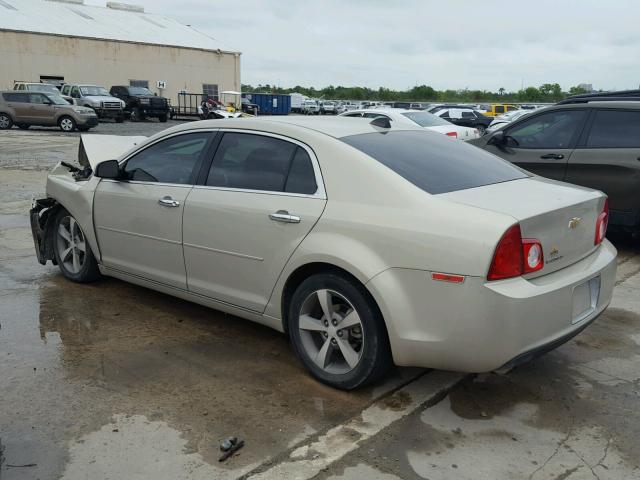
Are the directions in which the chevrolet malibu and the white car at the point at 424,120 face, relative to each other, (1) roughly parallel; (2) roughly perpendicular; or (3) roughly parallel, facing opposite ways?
roughly parallel

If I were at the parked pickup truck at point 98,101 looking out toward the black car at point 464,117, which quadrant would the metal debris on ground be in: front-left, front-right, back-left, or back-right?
front-right

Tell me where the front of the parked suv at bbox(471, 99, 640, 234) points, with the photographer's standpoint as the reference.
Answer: facing to the left of the viewer

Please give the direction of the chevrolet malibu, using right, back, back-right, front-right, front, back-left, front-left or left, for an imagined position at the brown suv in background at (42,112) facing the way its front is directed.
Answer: front-right

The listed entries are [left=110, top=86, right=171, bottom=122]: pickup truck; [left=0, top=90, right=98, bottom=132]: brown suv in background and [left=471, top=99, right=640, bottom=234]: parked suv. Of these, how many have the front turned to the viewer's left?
1

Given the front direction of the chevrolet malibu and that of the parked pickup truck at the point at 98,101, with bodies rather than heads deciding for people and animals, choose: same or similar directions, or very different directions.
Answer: very different directions

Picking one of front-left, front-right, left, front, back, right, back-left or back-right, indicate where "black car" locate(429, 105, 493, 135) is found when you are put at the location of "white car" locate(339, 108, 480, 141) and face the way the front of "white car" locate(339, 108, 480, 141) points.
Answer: front-right

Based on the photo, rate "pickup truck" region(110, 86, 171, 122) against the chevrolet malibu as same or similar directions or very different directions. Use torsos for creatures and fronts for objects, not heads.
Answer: very different directions

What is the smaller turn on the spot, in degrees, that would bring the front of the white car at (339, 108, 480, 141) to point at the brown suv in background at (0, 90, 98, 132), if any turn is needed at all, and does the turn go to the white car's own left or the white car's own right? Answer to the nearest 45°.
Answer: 0° — it already faces it

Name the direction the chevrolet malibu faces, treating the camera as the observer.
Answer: facing away from the viewer and to the left of the viewer

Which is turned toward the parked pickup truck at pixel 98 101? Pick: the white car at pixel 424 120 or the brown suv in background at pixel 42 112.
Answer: the white car

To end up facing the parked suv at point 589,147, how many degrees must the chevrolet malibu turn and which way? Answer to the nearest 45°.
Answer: approximately 90° to its right

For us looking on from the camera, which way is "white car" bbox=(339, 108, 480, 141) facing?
facing away from the viewer and to the left of the viewer

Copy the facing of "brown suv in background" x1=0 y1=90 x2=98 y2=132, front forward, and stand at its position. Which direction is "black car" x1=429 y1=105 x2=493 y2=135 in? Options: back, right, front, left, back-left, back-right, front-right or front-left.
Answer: front-left
